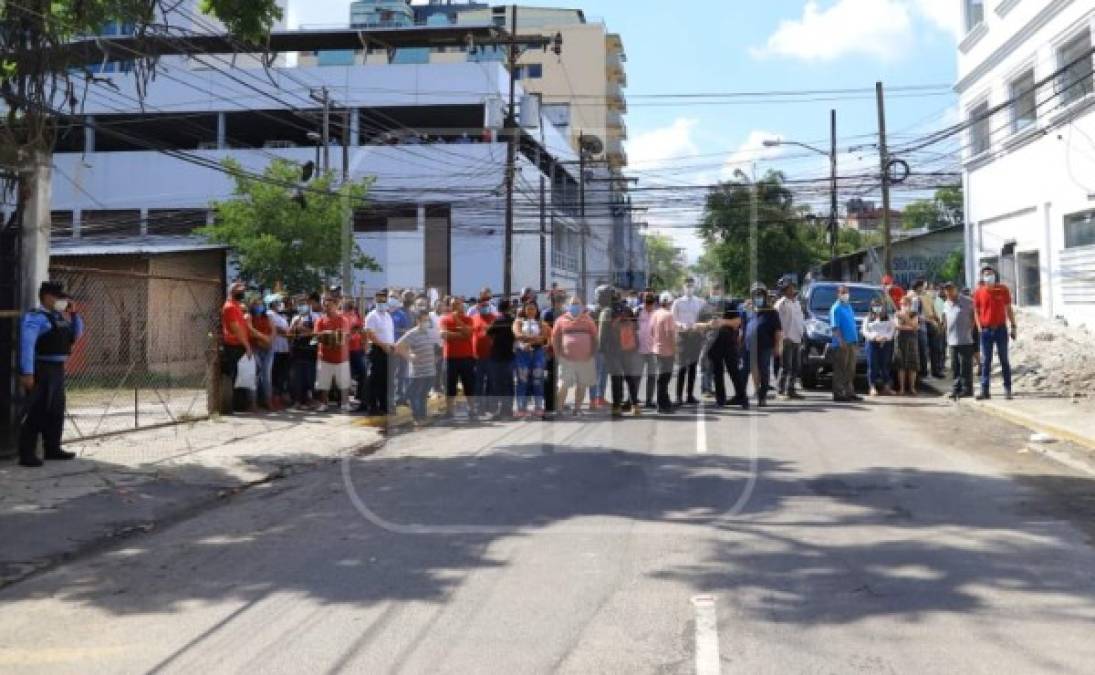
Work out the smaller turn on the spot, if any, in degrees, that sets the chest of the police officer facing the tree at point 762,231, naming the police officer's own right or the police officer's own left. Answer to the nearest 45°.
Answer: approximately 90° to the police officer's own left

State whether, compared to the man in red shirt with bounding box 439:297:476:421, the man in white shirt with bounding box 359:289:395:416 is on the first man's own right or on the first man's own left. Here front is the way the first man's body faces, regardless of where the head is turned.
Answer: on the first man's own right

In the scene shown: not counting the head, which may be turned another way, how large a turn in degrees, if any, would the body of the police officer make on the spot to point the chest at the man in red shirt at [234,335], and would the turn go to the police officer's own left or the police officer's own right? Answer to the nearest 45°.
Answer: approximately 90° to the police officer's own left

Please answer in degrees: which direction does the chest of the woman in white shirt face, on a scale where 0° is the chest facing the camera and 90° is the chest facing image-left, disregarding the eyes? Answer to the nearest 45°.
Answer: approximately 0°

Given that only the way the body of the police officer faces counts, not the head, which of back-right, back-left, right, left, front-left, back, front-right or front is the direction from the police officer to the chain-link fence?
back-left

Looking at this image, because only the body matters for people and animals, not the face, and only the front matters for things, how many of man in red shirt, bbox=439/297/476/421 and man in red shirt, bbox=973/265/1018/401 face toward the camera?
2

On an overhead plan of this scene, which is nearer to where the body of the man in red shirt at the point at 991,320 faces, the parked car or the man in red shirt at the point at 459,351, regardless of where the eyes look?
the man in red shirt

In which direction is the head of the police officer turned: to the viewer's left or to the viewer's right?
to the viewer's right

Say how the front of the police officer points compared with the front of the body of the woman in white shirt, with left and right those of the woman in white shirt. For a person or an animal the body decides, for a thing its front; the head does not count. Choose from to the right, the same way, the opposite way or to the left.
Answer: to the left

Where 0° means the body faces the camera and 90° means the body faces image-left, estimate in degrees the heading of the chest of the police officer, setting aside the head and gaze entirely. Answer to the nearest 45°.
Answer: approximately 315°

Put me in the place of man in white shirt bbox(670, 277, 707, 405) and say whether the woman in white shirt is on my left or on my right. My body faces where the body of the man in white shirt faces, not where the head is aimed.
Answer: on my left
